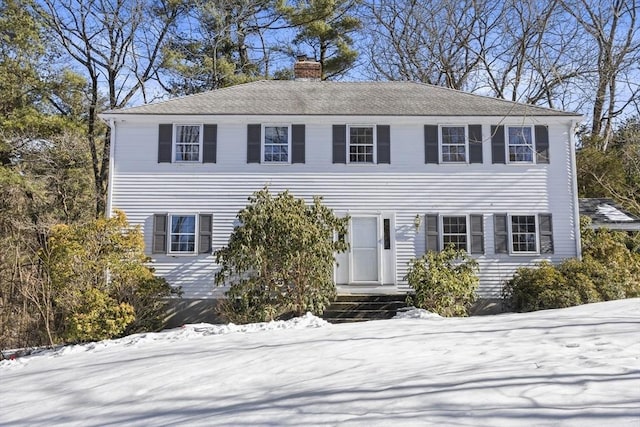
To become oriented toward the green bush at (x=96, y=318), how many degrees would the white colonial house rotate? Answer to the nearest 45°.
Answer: approximately 45° to its right

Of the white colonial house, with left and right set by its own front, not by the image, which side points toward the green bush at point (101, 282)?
right

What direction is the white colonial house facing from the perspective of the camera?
toward the camera

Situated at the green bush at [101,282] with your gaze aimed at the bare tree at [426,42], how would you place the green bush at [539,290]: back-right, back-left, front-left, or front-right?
front-right

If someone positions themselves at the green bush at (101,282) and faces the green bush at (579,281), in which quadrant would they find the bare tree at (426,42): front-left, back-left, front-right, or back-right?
front-left

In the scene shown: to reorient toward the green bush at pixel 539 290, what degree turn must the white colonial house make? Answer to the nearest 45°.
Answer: approximately 90° to its left

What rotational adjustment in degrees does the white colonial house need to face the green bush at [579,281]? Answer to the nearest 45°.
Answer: approximately 90° to its left

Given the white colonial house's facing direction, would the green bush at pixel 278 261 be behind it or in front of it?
in front

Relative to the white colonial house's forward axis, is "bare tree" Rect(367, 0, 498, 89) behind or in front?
behind
